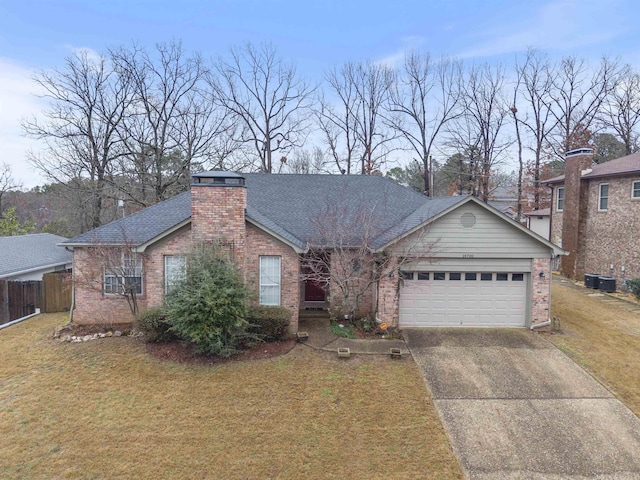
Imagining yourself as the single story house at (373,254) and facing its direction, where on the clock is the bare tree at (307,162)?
The bare tree is roughly at 6 o'clock from the single story house.

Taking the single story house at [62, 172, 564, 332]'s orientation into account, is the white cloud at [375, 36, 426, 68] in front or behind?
behind

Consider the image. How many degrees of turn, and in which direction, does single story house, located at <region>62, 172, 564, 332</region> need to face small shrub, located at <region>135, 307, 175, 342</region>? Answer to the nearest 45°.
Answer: approximately 90° to its right

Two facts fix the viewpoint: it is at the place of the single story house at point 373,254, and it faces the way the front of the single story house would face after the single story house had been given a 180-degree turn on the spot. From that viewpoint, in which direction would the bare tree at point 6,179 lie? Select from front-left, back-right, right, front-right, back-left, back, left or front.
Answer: front-left

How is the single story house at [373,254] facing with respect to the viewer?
toward the camera

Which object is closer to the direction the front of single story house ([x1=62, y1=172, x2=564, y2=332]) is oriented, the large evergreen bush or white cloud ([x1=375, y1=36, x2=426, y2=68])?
the large evergreen bush

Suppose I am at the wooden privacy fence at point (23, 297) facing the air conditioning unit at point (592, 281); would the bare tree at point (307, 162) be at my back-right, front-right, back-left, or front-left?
front-left

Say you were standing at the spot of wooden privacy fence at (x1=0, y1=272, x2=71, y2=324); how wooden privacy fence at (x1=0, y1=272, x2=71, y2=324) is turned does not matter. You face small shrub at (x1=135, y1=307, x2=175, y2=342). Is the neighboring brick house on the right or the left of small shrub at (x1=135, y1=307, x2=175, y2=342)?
left

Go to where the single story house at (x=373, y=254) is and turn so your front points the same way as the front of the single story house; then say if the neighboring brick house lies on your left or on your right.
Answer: on your left

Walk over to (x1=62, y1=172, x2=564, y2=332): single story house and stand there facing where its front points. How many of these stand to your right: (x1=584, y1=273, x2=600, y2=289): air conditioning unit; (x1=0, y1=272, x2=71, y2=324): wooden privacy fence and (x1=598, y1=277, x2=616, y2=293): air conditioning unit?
1

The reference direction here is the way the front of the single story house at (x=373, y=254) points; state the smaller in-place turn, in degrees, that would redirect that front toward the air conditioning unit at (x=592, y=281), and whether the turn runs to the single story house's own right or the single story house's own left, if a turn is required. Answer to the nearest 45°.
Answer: approximately 135° to the single story house's own left

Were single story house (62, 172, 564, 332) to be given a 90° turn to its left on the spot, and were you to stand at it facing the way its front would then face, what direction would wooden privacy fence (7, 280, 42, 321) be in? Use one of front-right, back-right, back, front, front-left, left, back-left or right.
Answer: back

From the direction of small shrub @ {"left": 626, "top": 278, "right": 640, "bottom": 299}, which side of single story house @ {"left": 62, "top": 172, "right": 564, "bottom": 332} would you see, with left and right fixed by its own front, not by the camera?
left
